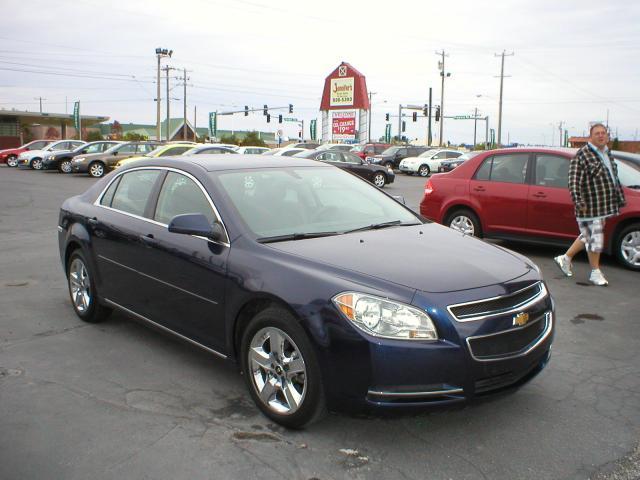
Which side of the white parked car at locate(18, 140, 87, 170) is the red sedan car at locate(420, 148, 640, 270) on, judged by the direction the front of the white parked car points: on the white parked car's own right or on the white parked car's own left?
on the white parked car's own left

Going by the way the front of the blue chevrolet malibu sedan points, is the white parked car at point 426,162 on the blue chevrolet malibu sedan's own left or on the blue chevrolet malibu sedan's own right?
on the blue chevrolet malibu sedan's own left

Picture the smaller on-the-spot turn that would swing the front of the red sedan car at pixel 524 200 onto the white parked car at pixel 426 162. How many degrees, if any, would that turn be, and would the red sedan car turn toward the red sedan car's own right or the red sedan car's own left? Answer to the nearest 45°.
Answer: approximately 135° to the red sedan car's own left

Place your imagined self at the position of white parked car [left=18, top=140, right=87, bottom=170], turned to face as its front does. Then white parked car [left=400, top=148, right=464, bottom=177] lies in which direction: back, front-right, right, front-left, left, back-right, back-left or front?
back-left

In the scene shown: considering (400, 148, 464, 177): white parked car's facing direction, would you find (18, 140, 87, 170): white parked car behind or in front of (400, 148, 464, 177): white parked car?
in front

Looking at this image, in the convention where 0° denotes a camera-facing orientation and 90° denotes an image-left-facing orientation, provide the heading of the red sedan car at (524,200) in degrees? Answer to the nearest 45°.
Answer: approximately 315°

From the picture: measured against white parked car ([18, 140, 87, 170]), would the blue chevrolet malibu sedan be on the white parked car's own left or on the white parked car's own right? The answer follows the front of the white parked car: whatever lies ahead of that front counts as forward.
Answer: on the white parked car's own left

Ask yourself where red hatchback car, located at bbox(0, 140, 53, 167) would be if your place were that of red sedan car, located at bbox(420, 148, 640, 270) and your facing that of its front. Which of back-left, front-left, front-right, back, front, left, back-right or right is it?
back
